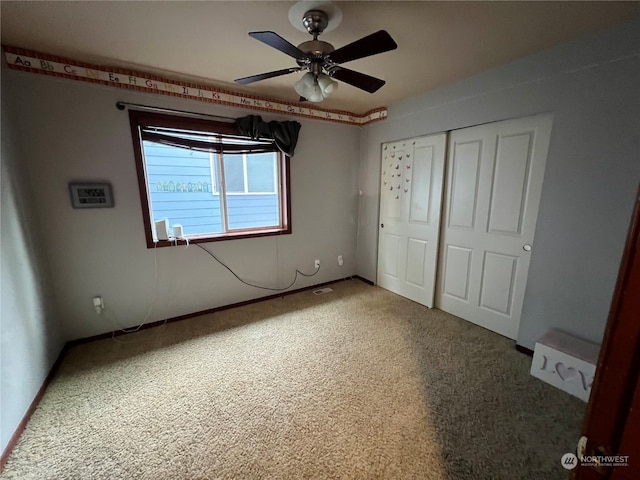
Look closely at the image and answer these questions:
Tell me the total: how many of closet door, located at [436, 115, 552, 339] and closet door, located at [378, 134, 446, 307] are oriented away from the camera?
0

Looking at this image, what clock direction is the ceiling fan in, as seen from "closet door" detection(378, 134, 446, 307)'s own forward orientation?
The ceiling fan is roughly at 11 o'clock from the closet door.

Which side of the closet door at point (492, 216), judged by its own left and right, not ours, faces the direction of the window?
front

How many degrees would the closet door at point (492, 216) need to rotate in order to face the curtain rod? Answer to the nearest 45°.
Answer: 0° — it already faces it

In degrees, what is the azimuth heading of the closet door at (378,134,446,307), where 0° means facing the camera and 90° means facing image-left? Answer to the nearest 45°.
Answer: approximately 45°

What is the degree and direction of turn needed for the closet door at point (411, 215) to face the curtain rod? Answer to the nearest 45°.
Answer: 0° — it already faces it

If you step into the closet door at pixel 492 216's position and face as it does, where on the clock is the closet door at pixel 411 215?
the closet door at pixel 411 215 is roughly at 2 o'clock from the closet door at pixel 492 216.

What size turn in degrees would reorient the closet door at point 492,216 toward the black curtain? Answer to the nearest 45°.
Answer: approximately 45° to its right

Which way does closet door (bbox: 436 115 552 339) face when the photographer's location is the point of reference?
facing the viewer and to the left of the viewer

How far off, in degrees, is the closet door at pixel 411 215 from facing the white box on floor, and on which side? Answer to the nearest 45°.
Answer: approximately 90° to its left

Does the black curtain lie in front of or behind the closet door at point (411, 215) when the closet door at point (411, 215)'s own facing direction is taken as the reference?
in front
